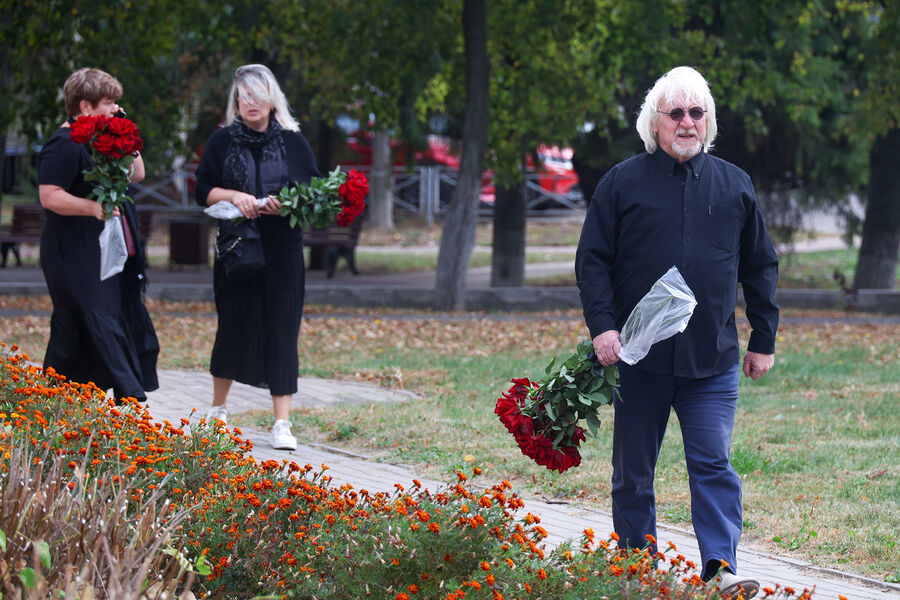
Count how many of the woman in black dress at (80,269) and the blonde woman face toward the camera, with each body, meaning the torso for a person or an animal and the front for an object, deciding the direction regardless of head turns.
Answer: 1

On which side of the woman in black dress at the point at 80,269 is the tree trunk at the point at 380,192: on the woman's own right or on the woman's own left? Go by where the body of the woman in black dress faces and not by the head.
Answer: on the woman's own left

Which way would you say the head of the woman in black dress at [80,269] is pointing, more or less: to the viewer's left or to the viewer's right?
to the viewer's right

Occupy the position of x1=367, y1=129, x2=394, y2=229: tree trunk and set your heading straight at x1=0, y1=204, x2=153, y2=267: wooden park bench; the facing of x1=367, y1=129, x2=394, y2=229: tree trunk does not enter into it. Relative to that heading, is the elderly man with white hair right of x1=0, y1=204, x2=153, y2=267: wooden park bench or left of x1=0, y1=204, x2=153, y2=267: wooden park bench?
left

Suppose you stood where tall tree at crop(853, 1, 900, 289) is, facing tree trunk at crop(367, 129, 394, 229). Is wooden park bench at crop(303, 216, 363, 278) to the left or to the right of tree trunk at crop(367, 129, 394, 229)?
left

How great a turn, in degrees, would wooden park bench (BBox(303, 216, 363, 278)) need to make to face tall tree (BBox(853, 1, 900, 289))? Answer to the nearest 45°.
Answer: approximately 135° to its left

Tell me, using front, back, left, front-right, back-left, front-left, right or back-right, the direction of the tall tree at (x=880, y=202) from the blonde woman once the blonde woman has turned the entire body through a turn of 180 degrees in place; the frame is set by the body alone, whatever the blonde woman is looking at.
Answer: front-right

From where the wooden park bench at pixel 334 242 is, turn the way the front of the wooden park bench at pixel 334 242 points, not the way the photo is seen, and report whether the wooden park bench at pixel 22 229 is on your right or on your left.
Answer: on your right

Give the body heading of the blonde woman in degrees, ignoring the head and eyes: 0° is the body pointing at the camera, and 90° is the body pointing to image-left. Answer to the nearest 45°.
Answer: approximately 0°

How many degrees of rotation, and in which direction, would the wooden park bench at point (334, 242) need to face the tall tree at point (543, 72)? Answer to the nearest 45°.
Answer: approximately 90° to its left

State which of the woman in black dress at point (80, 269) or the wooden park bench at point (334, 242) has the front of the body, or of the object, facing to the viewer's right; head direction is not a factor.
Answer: the woman in black dress
